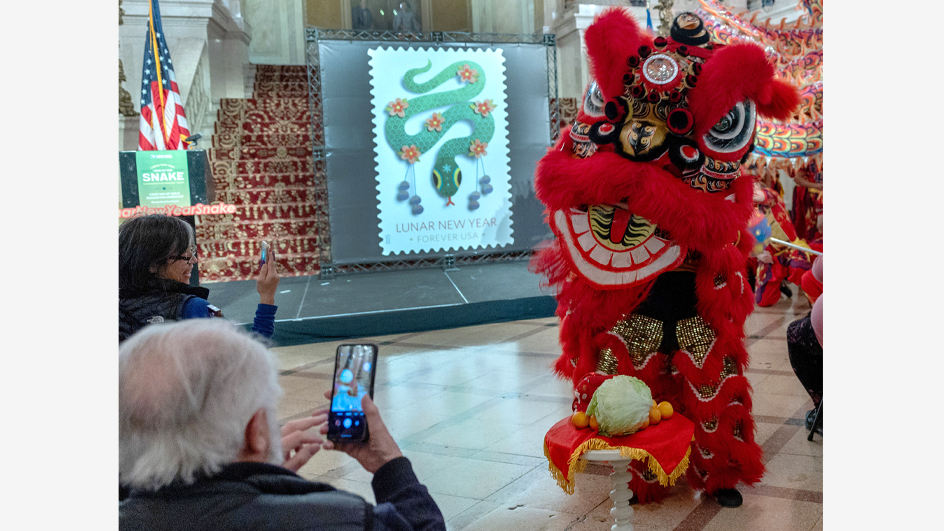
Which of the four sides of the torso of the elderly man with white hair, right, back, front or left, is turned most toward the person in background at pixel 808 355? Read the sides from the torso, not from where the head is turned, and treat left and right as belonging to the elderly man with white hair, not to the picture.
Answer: front

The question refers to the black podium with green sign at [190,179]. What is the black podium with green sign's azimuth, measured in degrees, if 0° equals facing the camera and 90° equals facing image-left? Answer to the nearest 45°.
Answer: approximately 0°

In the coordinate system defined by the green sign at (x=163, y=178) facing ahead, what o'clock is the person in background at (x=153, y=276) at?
The person in background is roughly at 12 o'clock from the green sign.

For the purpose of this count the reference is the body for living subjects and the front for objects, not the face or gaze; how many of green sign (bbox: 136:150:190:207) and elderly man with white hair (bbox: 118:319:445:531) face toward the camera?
1

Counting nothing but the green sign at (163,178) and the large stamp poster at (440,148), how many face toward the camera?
2

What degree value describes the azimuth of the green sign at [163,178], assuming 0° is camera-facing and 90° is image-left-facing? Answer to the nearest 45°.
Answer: approximately 0°

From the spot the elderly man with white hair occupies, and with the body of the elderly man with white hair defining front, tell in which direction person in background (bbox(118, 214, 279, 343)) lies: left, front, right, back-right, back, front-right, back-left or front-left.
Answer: front-left

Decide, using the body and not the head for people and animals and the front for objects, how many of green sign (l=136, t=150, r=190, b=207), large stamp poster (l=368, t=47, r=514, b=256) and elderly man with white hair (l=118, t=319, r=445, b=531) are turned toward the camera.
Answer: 2

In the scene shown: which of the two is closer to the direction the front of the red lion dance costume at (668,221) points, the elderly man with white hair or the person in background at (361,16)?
the elderly man with white hair

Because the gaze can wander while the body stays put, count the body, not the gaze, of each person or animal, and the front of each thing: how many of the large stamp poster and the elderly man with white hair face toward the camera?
1

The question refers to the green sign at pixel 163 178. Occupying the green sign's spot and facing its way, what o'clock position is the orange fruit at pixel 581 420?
The orange fruit is roughly at 11 o'clock from the green sign.

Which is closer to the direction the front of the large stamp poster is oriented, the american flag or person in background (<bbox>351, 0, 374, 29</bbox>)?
the american flag

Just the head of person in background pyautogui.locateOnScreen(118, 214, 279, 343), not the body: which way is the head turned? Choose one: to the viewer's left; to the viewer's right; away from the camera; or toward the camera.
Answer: to the viewer's right

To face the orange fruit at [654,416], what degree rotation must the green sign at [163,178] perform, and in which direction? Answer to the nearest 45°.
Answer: approximately 45° to its left
